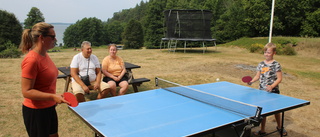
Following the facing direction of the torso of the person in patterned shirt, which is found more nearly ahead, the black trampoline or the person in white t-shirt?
the person in white t-shirt

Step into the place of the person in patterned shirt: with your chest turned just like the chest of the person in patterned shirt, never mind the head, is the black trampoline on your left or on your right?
on your right

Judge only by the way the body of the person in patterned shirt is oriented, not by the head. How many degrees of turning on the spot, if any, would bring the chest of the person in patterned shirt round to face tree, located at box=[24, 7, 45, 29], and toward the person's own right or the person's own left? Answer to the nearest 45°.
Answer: approximately 90° to the person's own right

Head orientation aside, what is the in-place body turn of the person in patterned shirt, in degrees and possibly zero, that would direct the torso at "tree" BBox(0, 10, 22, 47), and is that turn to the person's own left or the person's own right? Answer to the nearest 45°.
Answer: approximately 90° to the person's own right

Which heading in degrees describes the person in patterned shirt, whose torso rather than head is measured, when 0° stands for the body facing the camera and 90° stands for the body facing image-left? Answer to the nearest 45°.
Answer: approximately 45°

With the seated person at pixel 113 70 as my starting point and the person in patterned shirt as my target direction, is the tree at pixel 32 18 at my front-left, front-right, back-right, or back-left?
back-left

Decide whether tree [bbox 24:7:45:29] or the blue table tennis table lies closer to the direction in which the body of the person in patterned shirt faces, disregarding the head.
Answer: the blue table tennis table

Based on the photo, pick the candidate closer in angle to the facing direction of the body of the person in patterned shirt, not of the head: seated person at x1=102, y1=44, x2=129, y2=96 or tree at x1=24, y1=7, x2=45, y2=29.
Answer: the seated person

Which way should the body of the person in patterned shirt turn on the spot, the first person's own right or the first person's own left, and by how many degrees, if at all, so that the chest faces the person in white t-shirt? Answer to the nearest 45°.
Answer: approximately 45° to the first person's own right

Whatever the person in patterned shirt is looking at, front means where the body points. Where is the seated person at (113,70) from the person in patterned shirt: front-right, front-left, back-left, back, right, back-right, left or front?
front-right

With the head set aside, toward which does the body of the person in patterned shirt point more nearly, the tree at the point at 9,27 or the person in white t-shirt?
the person in white t-shirt

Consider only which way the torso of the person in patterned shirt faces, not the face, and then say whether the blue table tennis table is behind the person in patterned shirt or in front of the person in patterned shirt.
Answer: in front

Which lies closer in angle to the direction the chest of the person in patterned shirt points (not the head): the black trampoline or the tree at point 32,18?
the tree
